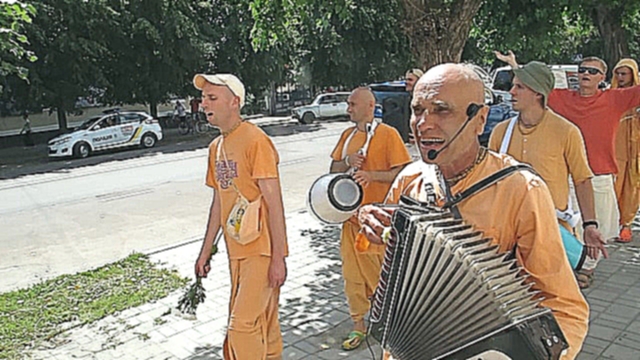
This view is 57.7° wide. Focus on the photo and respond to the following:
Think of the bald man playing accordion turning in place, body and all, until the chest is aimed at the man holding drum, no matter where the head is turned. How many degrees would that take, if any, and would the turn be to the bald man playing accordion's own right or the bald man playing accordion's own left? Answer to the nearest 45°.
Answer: approximately 135° to the bald man playing accordion's own right

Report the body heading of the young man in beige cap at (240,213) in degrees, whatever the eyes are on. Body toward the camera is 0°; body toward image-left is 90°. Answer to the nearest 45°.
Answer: approximately 45°

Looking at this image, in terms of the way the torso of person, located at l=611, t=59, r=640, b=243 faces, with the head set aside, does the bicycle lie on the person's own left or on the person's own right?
on the person's own right

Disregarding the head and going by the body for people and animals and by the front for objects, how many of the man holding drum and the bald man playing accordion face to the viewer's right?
0

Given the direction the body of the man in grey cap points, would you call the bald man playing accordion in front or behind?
in front

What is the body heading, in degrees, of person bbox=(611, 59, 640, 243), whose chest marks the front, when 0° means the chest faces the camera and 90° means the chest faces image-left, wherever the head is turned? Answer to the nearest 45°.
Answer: approximately 45°

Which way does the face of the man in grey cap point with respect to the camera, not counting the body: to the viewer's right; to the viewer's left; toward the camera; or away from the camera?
to the viewer's left
